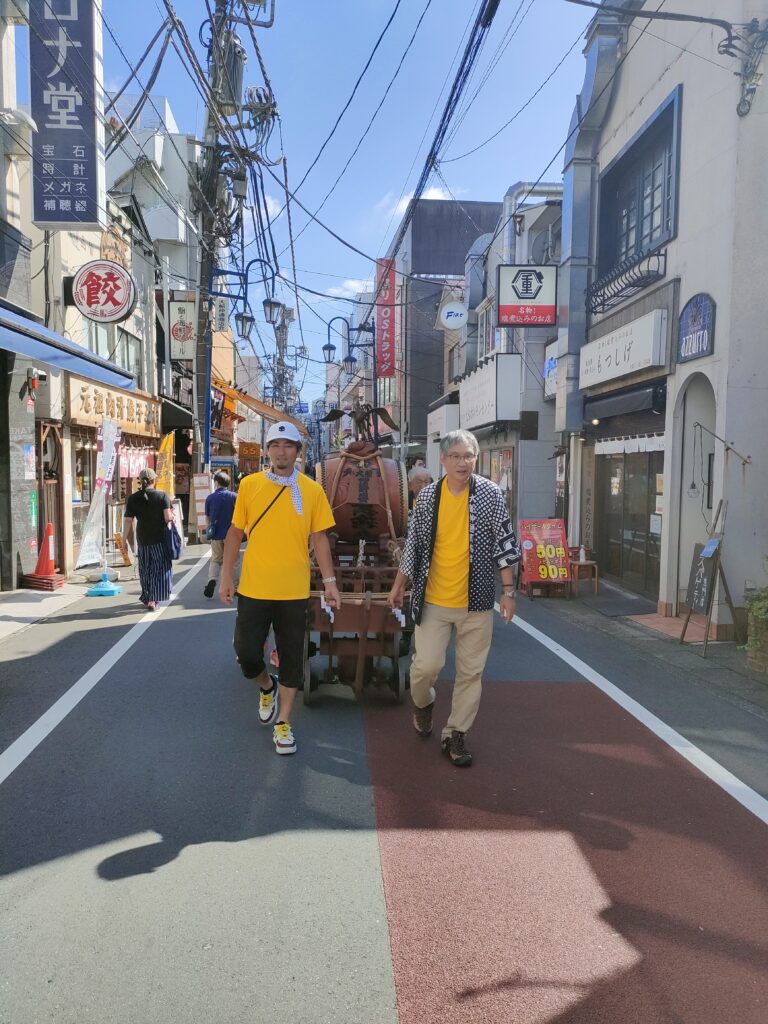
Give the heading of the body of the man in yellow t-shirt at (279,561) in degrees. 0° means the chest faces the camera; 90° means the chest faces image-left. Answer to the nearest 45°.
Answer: approximately 0°

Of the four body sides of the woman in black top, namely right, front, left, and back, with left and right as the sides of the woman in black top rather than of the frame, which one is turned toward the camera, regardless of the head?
back

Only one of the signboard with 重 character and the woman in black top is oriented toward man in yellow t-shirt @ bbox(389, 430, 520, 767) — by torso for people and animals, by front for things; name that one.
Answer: the signboard with 重 character

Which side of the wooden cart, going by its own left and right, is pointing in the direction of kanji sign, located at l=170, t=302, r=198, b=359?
back

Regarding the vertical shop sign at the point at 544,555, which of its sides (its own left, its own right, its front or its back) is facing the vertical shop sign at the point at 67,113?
right

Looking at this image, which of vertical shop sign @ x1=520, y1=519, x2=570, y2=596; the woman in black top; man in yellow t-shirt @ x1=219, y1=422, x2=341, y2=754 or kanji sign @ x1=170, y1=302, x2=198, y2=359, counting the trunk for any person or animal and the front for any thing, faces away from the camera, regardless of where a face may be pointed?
the woman in black top

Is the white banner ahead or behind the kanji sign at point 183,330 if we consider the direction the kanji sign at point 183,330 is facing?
ahead

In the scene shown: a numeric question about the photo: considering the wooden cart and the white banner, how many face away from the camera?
0

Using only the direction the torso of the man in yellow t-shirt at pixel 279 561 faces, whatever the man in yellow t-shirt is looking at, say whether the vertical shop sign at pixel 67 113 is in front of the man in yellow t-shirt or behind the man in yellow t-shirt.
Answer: behind

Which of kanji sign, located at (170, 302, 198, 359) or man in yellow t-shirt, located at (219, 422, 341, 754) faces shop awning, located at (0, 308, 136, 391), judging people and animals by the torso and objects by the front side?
the kanji sign

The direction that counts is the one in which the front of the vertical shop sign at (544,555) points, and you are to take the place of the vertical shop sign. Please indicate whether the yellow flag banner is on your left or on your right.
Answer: on your right
